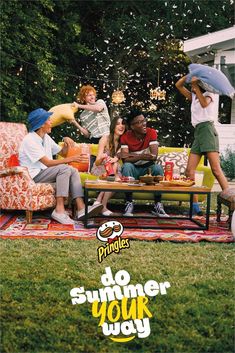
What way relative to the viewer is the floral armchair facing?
to the viewer's right

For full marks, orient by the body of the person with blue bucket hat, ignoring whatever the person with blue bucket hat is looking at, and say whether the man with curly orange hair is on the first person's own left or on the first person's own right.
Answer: on the first person's own left

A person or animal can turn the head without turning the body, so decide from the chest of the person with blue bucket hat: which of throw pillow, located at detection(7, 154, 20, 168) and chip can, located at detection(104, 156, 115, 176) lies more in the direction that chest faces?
the chip can

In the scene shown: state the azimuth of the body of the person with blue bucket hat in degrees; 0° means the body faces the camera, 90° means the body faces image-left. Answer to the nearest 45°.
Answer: approximately 270°

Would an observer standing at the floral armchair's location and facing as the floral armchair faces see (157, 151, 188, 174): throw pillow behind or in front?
in front

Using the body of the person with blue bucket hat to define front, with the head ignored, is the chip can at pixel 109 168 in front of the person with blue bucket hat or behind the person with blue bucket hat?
in front

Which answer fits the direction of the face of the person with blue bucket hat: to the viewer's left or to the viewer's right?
to the viewer's right

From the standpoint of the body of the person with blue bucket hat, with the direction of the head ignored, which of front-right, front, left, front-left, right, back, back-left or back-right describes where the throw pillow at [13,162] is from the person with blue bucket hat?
back-left

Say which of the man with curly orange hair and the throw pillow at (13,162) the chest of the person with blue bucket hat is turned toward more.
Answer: the man with curly orange hair

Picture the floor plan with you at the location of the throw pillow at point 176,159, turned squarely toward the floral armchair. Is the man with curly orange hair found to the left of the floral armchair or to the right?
right
